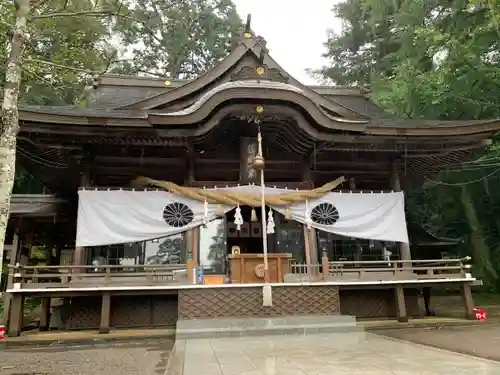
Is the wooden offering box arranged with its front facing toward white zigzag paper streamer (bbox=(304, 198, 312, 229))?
no

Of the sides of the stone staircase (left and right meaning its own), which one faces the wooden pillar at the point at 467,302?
left

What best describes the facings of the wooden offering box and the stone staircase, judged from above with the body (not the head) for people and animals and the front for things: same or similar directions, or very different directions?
same or similar directions

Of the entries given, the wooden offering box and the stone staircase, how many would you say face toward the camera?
2

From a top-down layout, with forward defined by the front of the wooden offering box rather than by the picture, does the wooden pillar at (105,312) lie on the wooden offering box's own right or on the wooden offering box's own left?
on the wooden offering box's own right

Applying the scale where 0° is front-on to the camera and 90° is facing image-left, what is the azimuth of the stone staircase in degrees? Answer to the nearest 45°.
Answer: approximately 0°

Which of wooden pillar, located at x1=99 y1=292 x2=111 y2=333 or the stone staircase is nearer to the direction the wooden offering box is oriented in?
the stone staircase

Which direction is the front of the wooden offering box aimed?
toward the camera

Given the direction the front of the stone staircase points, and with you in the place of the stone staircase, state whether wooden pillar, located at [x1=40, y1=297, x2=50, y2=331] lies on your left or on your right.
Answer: on your right

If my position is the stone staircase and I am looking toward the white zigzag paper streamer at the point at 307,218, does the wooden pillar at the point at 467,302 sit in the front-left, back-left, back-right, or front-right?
front-right

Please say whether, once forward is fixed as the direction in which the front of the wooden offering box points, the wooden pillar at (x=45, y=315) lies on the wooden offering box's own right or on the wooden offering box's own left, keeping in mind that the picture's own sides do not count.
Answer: on the wooden offering box's own right

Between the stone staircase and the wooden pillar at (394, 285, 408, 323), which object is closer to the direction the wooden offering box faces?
the stone staircase

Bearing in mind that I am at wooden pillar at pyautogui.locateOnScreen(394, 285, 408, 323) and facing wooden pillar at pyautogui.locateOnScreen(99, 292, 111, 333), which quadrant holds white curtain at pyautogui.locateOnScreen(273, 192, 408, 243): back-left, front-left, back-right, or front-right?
front-right
